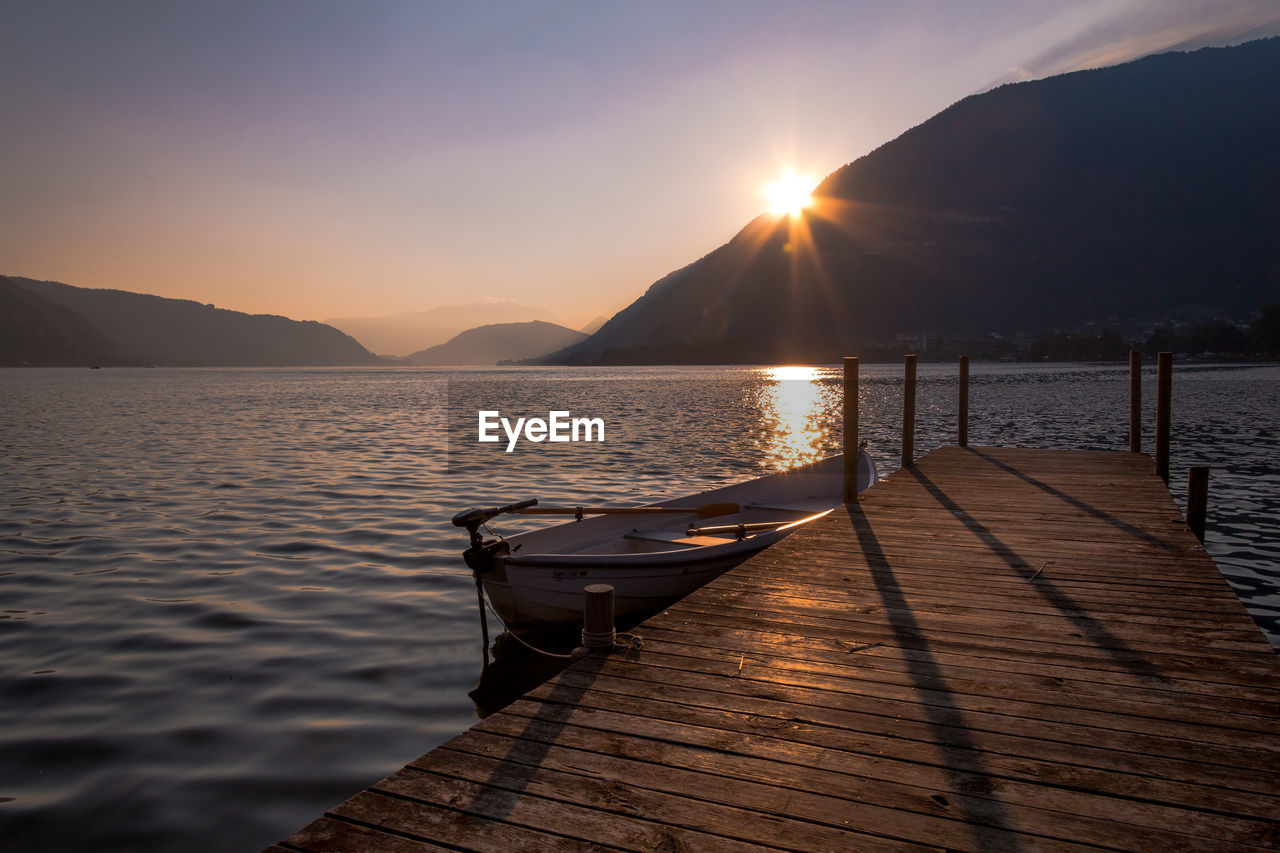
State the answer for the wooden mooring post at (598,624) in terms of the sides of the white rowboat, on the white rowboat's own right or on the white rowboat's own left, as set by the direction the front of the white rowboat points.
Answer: on the white rowboat's own right

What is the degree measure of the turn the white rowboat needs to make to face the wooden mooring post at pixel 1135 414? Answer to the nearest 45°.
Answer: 0° — it already faces it

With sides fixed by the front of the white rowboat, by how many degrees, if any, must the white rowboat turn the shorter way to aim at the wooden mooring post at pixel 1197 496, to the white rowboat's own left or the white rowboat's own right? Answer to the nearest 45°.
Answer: approximately 45° to the white rowboat's own right

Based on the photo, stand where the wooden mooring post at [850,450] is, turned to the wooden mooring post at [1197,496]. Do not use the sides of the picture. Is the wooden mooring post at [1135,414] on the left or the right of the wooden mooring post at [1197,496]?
left

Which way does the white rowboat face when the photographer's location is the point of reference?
facing away from the viewer and to the right of the viewer

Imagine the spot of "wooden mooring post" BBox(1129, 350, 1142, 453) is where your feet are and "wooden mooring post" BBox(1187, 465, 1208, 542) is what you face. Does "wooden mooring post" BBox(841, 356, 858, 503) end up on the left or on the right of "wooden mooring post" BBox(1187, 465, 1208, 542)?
right

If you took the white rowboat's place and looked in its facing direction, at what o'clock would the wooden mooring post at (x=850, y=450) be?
The wooden mooring post is roughly at 12 o'clock from the white rowboat.
